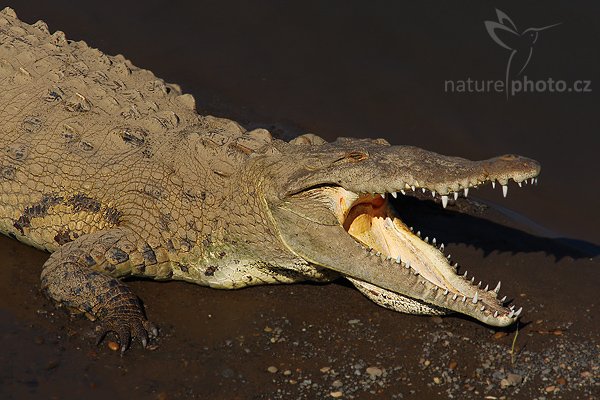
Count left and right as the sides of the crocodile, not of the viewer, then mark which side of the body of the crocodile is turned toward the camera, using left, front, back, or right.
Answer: right

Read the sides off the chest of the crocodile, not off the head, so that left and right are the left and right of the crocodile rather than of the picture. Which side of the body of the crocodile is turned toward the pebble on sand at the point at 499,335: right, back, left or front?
front

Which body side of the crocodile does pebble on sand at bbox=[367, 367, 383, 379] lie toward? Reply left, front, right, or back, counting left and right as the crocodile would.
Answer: front

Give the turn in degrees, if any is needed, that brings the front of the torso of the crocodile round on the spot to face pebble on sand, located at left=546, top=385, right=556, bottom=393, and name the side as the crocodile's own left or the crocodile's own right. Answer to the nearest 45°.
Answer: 0° — it already faces it
